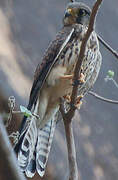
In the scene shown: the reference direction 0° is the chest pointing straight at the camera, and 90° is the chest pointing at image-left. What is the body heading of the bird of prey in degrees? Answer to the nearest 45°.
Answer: approximately 315°
